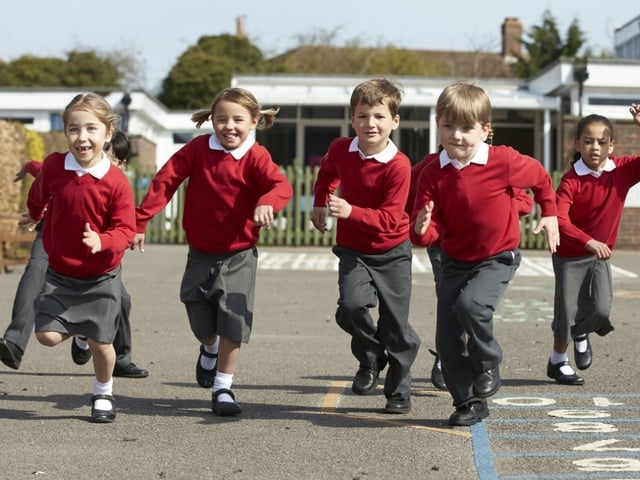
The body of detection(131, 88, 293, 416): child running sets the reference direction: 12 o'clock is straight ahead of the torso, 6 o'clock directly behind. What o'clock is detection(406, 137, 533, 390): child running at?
detection(406, 137, 533, 390): child running is roughly at 8 o'clock from detection(131, 88, 293, 416): child running.

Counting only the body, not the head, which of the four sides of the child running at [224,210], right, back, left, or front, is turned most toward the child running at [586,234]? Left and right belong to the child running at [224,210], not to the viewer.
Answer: left

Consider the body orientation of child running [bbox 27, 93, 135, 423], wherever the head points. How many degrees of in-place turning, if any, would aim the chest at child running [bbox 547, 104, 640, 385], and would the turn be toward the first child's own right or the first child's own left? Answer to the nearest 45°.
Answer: approximately 90° to the first child's own left

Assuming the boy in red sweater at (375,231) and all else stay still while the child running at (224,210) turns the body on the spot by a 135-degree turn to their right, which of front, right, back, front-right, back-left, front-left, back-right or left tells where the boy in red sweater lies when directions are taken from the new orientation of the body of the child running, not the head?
back-right

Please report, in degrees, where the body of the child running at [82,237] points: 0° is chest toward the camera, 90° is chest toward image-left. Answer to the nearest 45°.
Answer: approximately 0°

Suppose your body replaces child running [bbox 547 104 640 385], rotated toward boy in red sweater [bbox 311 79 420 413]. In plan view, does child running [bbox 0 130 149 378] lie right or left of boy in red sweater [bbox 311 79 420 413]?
right

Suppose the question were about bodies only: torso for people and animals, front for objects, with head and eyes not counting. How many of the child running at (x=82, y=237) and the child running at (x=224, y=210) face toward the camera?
2

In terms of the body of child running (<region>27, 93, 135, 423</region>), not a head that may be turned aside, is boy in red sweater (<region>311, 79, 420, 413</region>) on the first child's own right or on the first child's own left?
on the first child's own left

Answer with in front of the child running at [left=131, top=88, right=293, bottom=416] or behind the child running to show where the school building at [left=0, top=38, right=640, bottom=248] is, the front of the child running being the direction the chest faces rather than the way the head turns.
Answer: behind

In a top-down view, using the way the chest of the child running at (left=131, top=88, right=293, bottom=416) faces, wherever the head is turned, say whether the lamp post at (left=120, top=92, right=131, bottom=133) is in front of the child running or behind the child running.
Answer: behind

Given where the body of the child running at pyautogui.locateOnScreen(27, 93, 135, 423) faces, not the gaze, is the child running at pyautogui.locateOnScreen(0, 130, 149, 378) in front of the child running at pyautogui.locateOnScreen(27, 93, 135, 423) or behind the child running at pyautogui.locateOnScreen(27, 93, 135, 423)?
behind

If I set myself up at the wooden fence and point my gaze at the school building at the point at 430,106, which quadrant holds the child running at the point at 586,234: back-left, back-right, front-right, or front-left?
back-right
